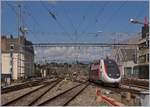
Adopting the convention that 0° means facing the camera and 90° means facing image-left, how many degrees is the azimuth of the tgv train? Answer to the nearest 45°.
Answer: approximately 315°
